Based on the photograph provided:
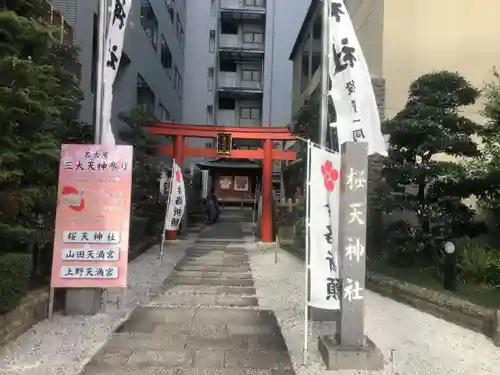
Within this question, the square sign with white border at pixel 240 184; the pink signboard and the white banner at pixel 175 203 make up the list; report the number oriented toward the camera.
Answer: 3

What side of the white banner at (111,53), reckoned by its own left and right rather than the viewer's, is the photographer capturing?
front

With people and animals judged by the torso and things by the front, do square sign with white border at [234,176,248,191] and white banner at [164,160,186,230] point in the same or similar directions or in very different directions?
same or similar directions

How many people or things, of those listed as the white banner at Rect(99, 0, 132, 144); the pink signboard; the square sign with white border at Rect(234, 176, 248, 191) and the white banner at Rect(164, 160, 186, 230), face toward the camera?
4

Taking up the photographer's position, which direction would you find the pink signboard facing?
facing the viewer

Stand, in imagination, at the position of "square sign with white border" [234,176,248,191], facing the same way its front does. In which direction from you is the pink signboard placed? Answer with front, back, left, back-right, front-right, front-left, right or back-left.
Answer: front

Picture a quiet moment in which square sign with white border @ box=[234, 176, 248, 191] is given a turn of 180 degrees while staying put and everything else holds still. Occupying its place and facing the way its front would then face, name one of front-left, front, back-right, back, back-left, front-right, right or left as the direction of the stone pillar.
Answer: back

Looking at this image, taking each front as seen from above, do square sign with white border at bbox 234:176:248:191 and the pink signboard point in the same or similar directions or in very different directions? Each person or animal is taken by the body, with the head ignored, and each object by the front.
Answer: same or similar directions
